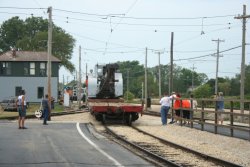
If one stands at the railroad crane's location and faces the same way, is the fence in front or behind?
in front

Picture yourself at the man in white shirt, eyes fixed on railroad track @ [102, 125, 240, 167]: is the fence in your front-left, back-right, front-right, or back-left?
front-left

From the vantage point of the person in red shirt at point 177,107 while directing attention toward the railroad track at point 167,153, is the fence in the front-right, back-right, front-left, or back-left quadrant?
front-left

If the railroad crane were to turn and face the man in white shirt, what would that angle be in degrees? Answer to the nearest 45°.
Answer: approximately 45° to its left

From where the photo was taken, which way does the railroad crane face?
toward the camera

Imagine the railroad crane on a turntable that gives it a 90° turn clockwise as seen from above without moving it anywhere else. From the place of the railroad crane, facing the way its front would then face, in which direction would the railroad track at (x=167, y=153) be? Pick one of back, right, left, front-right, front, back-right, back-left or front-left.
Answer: left
